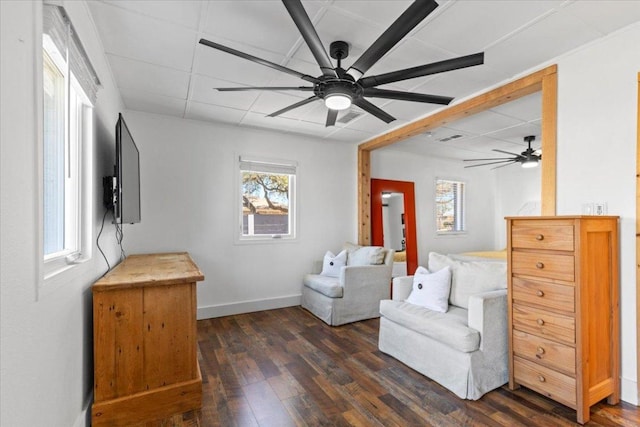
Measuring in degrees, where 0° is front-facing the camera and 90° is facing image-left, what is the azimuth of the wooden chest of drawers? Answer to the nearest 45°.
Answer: approximately 45°

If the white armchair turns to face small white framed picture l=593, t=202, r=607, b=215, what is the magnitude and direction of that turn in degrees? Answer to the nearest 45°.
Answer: approximately 90° to its left

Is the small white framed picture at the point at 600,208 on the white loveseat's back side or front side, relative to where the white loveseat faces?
on the back side

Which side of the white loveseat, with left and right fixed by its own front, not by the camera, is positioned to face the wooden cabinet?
front

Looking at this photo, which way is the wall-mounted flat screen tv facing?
to the viewer's right

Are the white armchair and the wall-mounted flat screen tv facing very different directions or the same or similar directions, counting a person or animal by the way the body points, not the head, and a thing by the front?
very different directions
